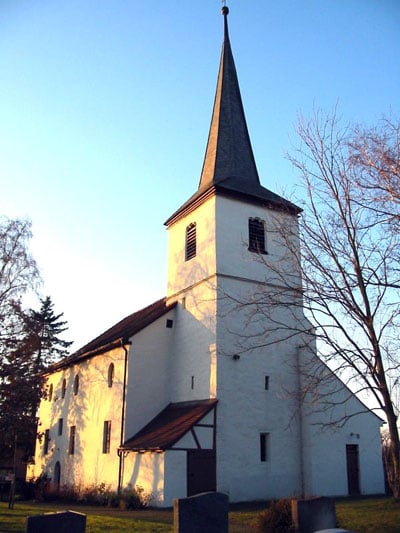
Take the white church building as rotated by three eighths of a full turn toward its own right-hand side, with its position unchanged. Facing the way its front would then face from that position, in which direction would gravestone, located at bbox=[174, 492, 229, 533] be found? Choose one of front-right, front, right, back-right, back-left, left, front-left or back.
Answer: left

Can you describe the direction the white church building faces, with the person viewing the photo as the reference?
facing the viewer and to the right of the viewer

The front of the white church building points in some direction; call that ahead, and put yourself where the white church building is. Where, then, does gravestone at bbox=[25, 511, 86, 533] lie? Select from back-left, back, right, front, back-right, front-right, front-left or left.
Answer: front-right

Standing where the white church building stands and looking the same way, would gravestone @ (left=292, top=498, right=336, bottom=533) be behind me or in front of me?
in front

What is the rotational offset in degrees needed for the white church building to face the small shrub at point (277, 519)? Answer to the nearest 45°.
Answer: approximately 45° to its right
